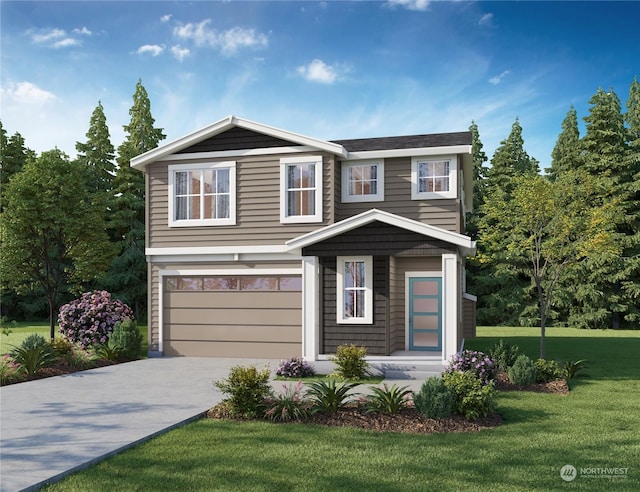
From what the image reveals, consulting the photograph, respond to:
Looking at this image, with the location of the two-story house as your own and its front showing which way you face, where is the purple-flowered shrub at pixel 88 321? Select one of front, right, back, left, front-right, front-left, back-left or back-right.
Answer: right

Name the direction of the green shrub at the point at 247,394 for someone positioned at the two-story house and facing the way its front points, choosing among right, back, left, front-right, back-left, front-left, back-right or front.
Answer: front

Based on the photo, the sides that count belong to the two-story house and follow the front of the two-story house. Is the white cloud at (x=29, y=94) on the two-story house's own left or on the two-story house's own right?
on the two-story house's own right

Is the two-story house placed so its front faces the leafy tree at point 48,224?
no

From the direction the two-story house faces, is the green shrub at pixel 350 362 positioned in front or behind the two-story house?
in front

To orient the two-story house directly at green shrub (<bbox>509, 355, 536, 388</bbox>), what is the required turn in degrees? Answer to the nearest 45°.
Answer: approximately 45° to its left

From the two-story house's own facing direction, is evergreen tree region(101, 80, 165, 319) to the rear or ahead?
to the rear

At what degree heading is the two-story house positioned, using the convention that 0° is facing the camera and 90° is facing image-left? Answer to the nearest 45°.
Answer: approximately 0°

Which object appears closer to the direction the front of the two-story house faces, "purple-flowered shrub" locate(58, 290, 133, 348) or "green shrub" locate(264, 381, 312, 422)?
the green shrub

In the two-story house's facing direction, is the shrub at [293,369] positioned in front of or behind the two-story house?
in front
